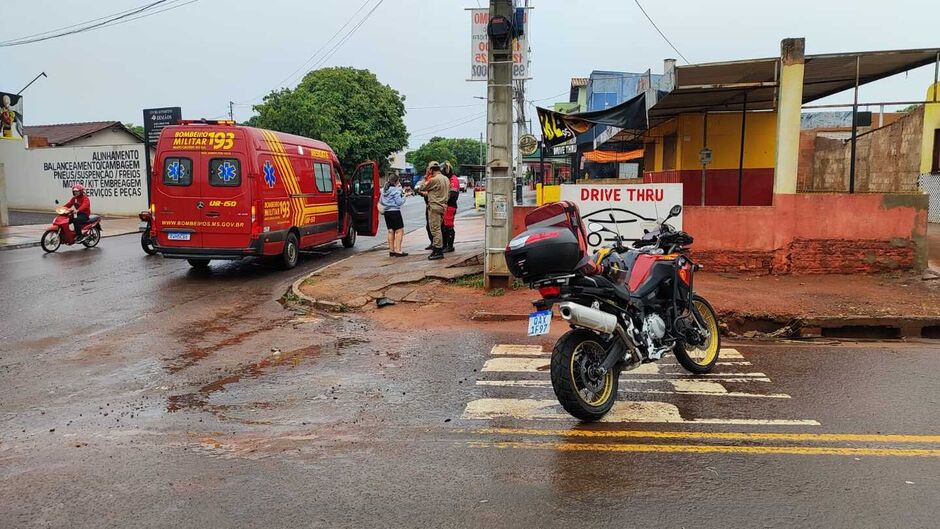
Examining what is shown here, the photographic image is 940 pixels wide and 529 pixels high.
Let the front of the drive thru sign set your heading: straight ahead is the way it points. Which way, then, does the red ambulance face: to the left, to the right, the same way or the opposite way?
the opposite way

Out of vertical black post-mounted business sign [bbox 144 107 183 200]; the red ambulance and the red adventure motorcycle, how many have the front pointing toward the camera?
1

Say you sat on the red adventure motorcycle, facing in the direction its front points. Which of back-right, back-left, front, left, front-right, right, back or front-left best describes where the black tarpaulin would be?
front-left

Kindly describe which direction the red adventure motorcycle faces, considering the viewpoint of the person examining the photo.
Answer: facing away from the viewer and to the right of the viewer

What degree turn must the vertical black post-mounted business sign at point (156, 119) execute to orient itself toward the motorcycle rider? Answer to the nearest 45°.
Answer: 0° — it already faces them

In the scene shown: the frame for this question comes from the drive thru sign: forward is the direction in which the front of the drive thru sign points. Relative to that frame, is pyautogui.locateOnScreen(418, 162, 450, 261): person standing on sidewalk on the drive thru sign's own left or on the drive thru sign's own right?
on the drive thru sign's own right

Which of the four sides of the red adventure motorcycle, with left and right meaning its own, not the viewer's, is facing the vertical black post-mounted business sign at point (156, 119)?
left

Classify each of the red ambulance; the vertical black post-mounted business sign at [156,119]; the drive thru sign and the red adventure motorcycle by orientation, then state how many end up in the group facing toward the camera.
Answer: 2

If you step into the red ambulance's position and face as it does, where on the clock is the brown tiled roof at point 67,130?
The brown tiled roof is roughly at 10 o'clock from the red ambulance.

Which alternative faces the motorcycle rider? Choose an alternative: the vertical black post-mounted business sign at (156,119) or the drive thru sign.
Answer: the vertical black post-mounted business sign

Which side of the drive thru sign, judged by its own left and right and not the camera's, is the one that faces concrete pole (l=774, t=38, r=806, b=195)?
left

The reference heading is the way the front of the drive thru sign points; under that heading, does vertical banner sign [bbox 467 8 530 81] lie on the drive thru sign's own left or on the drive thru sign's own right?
on the drive thru sign's own right

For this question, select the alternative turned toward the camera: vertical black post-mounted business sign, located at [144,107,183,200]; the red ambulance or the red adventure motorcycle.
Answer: the vertical black post-mounted business sign

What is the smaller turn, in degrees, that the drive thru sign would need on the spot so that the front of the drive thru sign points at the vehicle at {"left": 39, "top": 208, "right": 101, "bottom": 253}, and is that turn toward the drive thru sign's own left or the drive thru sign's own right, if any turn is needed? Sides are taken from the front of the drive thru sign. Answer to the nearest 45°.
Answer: approximately 90° to the drive thru sign's own right

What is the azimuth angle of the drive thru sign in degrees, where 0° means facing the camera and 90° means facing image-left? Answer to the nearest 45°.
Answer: approximately 0°
